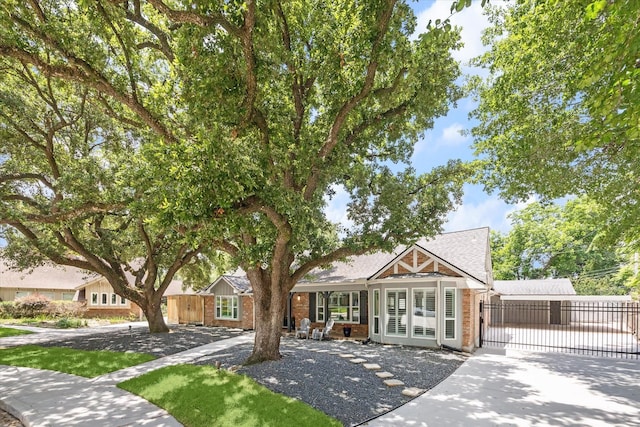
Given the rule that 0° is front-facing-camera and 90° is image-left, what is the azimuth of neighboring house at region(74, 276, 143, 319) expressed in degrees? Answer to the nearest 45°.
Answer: approximately 0°

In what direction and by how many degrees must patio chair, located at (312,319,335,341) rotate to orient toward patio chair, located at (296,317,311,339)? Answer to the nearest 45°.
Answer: approximately 90° to its right

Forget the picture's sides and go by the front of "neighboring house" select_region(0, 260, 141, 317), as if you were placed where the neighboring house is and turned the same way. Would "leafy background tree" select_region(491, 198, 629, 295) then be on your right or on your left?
on your left

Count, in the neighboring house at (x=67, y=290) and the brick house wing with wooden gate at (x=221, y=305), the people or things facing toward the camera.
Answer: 2

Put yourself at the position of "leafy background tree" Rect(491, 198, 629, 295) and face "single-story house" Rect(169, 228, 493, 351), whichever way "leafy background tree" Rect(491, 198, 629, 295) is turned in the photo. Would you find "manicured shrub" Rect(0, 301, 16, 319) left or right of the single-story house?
right

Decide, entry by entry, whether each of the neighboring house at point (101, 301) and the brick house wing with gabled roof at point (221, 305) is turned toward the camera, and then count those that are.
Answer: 2

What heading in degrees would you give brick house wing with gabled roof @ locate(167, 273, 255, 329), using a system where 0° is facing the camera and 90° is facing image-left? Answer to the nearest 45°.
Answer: approximately 0°

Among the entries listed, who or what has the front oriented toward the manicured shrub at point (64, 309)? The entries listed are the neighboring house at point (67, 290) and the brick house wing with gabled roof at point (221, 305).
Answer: the neighboring house at point (67, 290)

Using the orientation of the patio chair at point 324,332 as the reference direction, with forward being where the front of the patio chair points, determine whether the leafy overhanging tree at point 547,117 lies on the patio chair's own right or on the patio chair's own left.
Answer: on the patio chair's own left
